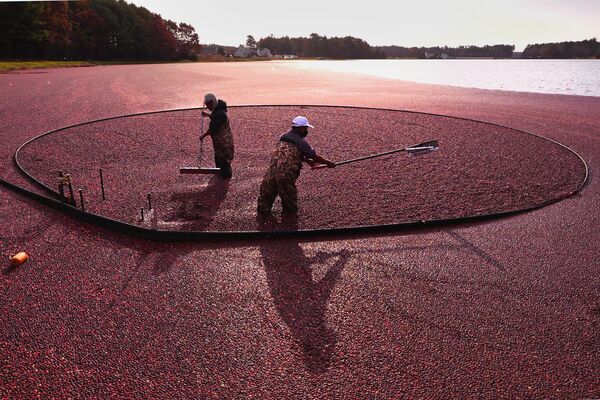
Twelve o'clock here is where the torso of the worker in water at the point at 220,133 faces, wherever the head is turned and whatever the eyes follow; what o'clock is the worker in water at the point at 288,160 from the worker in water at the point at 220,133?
the worker in water at the point at 288,160 is roughly at 8 o'clock from the worker in water at the point at 220,133.

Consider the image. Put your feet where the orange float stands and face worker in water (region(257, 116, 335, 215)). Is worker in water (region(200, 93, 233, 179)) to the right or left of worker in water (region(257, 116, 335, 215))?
left

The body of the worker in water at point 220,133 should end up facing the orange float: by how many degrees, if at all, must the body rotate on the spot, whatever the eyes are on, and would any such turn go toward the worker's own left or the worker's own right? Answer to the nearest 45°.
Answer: approximately 45° to the worker's own left

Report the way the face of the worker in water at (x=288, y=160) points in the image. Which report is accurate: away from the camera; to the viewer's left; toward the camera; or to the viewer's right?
to the viewer's right

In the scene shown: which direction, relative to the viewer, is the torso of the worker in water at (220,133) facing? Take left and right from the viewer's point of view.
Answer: facing to the left of the viewer

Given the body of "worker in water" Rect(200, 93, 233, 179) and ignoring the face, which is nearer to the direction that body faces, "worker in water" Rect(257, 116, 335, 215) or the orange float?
the orange float
